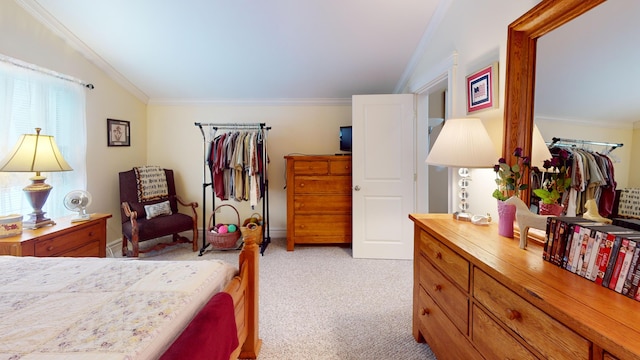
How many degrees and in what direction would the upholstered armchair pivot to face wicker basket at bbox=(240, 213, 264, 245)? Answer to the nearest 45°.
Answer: approximately 45° to its left

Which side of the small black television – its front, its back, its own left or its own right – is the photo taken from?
front

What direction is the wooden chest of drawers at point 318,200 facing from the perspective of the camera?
toward the camera

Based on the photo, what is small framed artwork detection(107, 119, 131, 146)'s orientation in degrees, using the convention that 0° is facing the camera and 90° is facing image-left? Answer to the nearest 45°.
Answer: approximately 315°

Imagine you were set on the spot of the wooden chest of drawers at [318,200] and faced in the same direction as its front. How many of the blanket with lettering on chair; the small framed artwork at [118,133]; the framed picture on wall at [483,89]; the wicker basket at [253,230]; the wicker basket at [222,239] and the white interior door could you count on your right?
4

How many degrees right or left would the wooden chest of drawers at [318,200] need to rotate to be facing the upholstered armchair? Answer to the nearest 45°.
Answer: approximately 90° to its right

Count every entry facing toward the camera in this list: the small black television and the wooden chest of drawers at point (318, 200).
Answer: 2

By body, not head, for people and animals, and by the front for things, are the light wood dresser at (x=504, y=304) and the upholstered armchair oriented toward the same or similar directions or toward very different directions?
very different directions

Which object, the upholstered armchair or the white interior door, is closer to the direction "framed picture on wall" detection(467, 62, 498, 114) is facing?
the upholstered armchair

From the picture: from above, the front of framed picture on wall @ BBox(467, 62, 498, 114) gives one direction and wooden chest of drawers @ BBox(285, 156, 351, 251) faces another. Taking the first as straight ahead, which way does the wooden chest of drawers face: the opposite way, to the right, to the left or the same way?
to the left

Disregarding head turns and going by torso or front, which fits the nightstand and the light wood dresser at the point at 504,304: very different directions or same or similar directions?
very different directions

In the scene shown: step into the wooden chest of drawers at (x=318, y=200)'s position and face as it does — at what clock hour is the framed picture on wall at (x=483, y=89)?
The framed picture on wall is roughly at 11 o'clock from the wooden chest of drawers.

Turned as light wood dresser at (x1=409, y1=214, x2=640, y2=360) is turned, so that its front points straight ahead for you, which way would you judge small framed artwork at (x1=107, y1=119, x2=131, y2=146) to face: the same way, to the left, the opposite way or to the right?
the opposite way

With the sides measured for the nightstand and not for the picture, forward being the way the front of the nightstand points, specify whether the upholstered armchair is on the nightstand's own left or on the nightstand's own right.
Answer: on the nightstand's own left

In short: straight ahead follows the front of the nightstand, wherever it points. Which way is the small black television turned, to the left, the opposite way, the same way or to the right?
to the right
